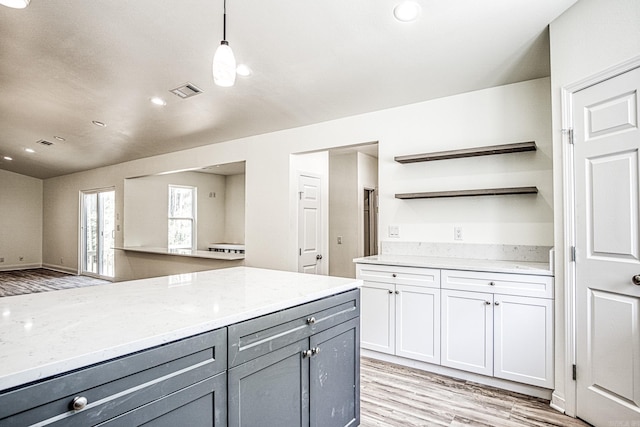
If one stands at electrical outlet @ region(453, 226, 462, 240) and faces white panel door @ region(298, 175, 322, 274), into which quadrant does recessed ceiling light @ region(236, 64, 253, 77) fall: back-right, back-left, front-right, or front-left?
front-left

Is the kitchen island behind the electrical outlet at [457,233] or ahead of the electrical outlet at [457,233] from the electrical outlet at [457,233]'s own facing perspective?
ahead

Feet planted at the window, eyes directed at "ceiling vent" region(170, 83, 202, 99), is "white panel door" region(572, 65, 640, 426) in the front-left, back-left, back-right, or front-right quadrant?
front-left

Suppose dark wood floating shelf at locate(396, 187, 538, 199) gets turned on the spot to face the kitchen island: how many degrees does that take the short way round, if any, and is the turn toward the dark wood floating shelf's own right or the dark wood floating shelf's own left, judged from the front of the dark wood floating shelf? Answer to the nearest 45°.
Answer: approximately 45° to the dark wood floating shelf's own right

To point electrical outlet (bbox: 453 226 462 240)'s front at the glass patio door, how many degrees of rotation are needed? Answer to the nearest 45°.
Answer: approximately 90° to its right

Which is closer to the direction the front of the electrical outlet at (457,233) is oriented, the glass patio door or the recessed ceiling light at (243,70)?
the recessed ceiling light

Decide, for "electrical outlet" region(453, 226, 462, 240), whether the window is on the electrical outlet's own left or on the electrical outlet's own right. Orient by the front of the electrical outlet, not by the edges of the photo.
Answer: on the electrical outlet's own right

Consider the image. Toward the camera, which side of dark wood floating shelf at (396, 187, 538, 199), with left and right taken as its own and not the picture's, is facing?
front

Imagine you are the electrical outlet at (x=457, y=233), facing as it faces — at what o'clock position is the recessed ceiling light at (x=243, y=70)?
The recessed ceiling light is roughly at 2 o'clock from the electrical outlet.

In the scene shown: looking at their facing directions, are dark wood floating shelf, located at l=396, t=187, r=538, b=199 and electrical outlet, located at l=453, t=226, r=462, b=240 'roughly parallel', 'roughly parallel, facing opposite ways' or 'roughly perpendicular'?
roughly parallel

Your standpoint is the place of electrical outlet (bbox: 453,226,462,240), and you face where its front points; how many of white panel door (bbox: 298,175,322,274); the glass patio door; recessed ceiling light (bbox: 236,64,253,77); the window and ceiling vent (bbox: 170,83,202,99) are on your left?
0

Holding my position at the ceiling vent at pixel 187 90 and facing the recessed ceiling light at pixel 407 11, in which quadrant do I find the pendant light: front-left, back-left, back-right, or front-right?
front-right

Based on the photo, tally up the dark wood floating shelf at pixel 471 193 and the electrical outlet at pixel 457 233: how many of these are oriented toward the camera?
2

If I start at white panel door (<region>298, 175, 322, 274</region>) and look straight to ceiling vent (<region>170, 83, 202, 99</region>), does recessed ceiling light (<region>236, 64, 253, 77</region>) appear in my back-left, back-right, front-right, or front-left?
front-left

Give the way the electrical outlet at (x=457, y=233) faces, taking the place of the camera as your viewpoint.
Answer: facing the viewer
